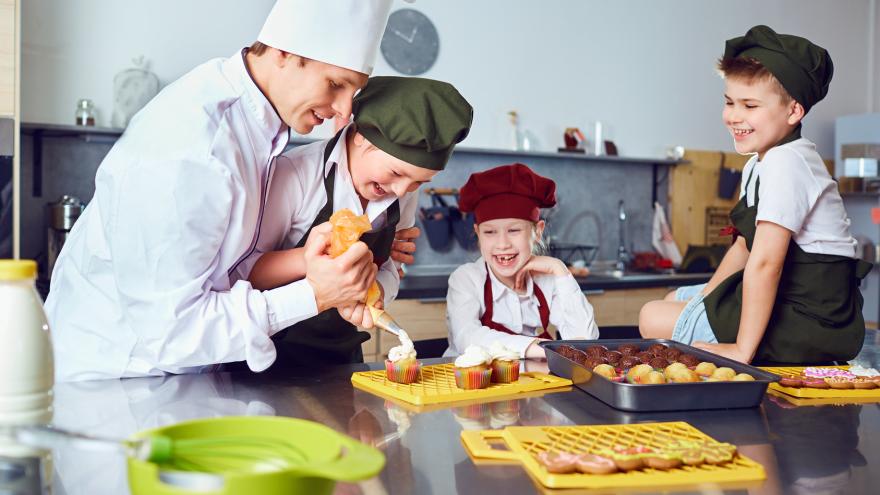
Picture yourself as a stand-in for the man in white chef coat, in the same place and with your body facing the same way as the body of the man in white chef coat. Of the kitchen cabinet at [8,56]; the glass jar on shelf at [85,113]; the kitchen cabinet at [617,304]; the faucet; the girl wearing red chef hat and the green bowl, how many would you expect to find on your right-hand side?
1

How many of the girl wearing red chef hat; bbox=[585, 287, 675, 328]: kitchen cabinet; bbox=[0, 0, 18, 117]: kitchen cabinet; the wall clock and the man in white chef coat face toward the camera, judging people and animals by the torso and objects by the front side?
4

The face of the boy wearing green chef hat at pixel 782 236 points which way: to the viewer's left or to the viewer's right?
to the viewer's left

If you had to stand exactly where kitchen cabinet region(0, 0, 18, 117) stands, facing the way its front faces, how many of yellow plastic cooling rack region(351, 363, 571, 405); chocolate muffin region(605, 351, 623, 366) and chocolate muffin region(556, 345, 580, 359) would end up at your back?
0

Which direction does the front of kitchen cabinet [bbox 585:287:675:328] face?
toward the camera

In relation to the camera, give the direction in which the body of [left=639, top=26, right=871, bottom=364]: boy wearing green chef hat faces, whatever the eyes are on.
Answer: to the viewer's left

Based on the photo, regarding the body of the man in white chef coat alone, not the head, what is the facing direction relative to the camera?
to the viewer's right

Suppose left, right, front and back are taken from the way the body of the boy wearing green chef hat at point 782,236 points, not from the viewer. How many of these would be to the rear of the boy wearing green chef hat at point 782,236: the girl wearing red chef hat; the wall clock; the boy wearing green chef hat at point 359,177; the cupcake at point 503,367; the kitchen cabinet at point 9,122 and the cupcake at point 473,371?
0

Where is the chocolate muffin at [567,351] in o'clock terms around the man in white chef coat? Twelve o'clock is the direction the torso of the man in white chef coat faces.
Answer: The chocolate muffin is roughly at 12 o'clock from the man in white chef coat.

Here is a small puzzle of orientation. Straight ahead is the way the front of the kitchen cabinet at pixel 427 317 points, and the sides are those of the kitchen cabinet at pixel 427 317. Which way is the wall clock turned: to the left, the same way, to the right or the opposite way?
the same way

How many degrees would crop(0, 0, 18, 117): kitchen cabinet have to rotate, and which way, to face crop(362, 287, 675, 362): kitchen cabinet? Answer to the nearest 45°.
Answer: approximately 90° to its left

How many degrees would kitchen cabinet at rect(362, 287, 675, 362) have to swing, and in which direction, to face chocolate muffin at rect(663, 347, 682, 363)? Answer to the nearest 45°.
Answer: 0° — it already faces it

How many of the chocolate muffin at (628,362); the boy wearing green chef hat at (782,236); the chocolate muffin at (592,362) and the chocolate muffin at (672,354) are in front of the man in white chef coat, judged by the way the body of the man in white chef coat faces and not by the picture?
4

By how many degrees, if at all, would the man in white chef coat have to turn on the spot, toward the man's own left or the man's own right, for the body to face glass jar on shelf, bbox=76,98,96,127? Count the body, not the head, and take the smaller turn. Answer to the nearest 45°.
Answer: approximately 90° to the man's own left

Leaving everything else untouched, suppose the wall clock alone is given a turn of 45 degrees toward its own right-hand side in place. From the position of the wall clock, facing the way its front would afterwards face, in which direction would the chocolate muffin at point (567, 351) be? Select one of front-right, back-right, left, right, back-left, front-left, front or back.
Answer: front-left

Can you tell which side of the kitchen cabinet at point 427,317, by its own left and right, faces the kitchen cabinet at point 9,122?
right

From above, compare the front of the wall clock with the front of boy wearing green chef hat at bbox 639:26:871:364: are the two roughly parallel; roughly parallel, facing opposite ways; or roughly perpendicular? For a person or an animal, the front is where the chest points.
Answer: roughly perpendicular

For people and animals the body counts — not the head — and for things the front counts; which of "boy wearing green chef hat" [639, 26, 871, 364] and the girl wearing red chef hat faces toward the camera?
the girl wearing red chef hat

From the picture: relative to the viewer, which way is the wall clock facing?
toward the camera

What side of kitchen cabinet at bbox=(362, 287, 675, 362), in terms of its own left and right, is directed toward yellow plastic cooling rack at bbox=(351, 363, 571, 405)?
front
